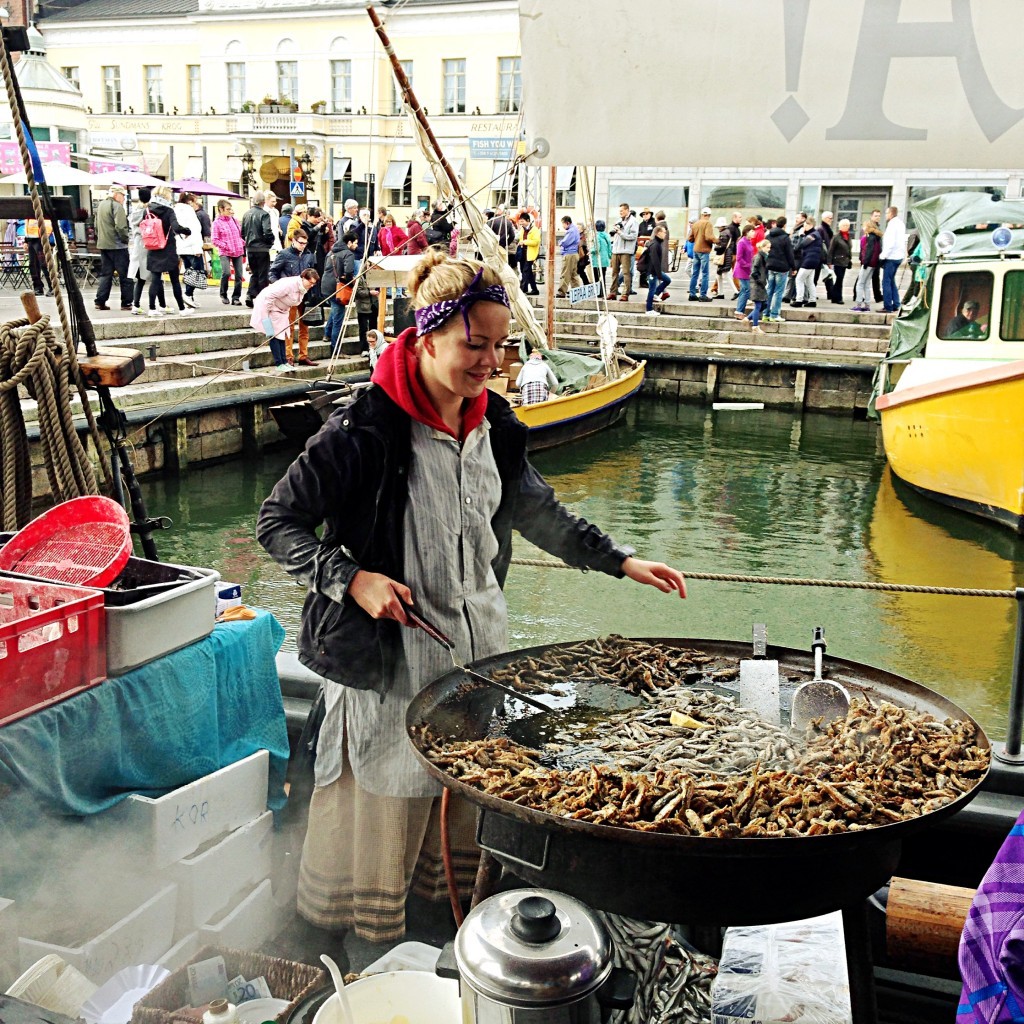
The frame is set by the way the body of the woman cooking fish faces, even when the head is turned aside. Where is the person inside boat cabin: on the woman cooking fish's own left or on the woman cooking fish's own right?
on the woman cooking fish's own left

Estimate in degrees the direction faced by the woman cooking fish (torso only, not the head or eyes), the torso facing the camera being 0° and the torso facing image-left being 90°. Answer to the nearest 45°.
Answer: approximately 315°

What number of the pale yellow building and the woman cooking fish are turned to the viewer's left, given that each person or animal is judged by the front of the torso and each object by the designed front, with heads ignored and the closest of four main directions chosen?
0

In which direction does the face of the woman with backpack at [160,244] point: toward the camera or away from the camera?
away from the camera

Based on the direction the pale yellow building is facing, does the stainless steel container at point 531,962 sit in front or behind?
in front

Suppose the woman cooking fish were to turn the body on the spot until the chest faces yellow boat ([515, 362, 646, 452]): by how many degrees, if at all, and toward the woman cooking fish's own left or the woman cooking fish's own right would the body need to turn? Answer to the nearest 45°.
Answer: approximately 135° to the woman cooking fish's own left

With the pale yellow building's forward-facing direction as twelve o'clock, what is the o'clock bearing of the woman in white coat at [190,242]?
The woman in white coat is roughly at 12 o'clock from the pale yellow building.

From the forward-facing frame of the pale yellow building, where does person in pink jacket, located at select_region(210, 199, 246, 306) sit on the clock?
The person in pink jacket is roughly at 12 o'clock from the pale yellow building.

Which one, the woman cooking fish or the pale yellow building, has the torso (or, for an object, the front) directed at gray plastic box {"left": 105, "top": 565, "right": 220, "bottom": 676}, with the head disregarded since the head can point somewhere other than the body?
the pale yellow building

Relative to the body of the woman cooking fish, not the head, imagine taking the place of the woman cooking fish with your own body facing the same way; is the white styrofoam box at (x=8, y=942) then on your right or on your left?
on your right

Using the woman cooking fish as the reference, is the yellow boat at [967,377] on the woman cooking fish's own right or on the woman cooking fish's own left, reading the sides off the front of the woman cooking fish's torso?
on the woman cooking fish's own left

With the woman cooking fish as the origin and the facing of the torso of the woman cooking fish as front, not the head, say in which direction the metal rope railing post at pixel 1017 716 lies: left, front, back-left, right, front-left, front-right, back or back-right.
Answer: front-left

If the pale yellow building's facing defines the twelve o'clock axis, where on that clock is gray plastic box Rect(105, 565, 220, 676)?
The gray plastic box is roughly at 12 o'clock from the pale yellow building.
